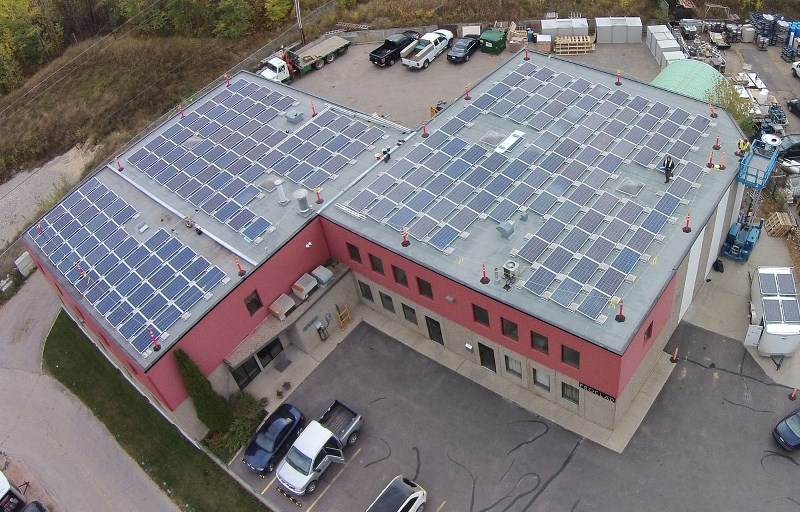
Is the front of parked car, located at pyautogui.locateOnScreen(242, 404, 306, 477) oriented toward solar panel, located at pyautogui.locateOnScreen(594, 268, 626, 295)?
no

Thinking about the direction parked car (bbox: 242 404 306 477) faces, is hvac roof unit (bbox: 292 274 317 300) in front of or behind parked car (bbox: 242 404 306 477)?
behind

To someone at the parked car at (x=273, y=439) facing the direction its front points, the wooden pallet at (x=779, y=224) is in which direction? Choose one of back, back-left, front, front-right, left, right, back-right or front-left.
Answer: back-left

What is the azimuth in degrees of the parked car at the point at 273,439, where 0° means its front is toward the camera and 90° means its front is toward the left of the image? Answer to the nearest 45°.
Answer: approximately 45°

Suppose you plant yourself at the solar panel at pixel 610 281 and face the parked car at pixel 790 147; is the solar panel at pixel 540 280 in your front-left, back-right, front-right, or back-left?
back-left

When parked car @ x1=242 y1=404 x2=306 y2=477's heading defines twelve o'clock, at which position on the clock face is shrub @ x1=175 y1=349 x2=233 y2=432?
The shrub is roughly at 3 o'clock from the parked car.

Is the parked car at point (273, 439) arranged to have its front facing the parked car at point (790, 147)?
no

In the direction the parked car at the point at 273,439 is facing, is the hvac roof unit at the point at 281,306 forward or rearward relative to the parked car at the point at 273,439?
rearward

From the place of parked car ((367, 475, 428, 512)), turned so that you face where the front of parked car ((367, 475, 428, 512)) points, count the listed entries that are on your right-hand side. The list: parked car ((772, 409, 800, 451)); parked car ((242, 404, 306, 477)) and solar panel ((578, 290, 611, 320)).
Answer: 1

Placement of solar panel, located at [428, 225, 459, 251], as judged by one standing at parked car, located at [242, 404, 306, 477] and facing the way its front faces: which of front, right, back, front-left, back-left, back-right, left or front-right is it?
back-left

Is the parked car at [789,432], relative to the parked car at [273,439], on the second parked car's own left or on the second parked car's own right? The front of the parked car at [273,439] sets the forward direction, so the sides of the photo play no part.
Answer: on the second parked car's own left
